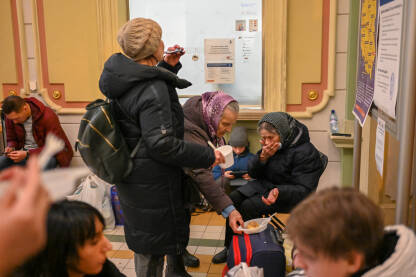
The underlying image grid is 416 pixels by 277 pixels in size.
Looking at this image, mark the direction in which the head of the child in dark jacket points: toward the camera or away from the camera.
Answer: toward the camera

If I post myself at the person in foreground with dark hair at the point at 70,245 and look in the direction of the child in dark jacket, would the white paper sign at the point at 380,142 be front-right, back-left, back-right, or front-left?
front-right

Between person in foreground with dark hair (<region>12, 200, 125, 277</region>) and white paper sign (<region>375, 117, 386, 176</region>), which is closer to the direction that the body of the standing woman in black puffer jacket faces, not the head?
the white paper sign

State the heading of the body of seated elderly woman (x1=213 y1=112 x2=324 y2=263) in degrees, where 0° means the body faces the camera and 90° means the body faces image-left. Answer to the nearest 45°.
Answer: approximately 45°

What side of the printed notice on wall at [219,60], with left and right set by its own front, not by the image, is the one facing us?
front

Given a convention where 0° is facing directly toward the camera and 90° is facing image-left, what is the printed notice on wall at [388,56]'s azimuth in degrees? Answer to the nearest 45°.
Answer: approximately 90°

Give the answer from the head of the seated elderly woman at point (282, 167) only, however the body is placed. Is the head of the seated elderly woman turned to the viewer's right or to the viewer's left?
to the viewer's left

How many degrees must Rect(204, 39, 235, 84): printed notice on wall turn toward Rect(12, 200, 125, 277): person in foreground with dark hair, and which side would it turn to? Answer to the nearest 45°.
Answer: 0° — it already faces them
